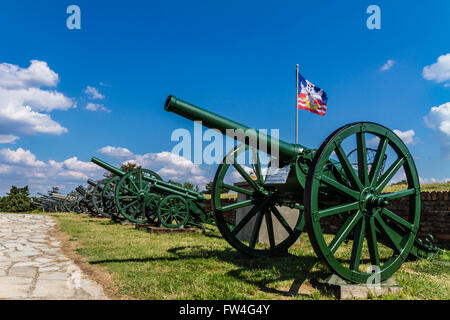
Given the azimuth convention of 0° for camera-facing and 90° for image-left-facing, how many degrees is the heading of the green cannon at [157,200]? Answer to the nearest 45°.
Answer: approximately 90°

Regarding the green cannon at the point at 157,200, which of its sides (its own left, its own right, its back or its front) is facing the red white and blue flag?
back

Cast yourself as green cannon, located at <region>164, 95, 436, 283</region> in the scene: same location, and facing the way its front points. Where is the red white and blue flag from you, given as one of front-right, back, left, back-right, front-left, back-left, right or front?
back-right

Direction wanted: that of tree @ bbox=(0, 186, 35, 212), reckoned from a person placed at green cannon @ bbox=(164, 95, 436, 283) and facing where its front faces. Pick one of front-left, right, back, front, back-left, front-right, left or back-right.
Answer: right

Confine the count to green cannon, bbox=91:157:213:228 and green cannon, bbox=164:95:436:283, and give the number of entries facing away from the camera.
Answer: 0

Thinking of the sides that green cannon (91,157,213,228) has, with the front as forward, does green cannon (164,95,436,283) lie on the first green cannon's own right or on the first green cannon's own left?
on the first green cannon's own left

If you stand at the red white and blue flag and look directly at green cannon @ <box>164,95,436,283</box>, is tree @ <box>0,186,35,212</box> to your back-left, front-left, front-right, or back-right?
back-right

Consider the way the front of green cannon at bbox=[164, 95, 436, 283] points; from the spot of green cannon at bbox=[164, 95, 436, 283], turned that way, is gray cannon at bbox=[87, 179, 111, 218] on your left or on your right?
on your right

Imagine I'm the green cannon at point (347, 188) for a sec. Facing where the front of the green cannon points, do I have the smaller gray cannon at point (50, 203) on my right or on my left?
on my right
